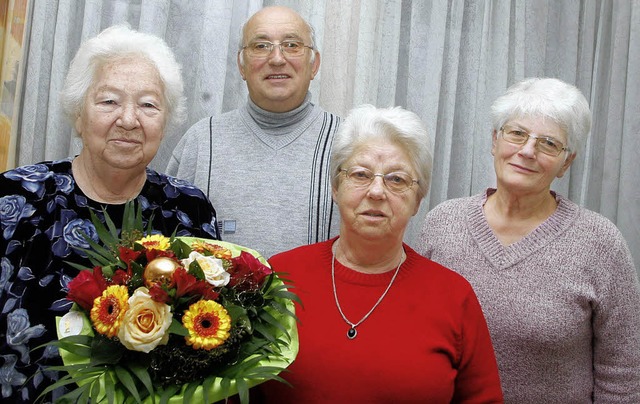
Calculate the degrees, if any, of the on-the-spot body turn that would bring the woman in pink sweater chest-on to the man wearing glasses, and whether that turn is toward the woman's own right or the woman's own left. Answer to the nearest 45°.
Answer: approximately 45° to the woman's own right

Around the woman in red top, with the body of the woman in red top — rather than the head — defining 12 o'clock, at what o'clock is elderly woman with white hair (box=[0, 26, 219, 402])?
The elderly woman with white hair is roughly at 3 o'clock from the woman in red top.

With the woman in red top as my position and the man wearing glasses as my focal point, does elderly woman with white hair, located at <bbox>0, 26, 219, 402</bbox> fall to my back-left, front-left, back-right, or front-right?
front-left

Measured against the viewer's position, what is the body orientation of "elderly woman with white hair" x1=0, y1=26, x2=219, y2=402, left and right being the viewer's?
facing the viewer

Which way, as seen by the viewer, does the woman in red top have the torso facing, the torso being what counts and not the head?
toward the camera

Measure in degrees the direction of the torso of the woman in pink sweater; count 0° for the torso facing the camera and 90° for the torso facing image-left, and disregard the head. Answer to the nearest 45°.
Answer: approximately 45°

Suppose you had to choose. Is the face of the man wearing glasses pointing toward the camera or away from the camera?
toward the camera

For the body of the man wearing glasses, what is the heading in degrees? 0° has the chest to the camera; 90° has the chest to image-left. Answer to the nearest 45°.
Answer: approximately 0°

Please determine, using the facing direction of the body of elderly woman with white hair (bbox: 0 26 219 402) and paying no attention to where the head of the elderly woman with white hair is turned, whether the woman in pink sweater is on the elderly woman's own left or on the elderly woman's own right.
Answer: on the elderly woman's own left

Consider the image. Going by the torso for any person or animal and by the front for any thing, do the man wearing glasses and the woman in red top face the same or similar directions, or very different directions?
same or similar directions
